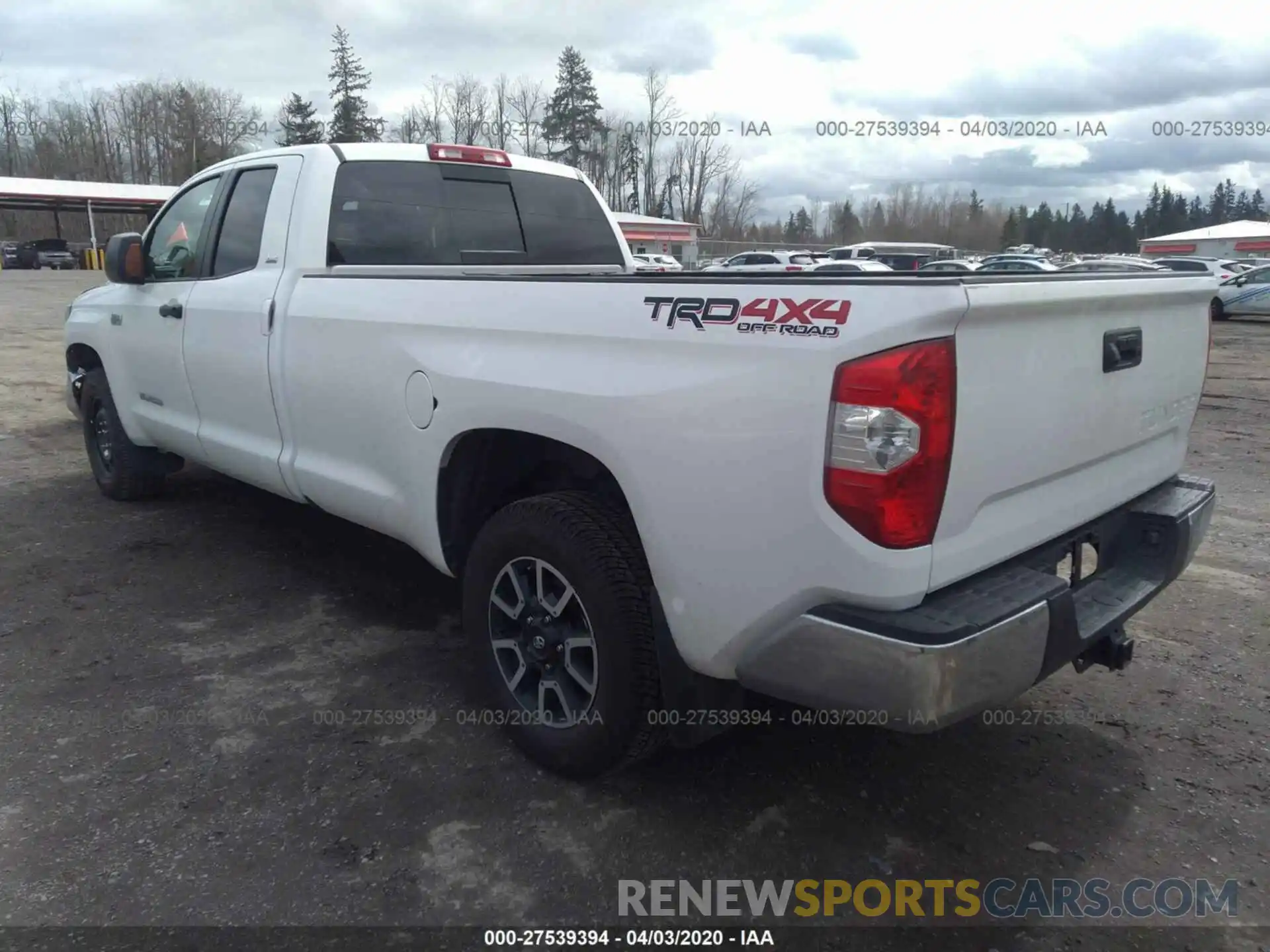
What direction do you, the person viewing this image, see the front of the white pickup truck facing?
facing away from the viewer and to the left of the viewer

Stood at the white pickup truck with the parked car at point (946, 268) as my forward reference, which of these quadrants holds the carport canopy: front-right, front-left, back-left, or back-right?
front-left

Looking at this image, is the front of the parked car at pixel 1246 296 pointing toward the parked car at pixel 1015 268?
no

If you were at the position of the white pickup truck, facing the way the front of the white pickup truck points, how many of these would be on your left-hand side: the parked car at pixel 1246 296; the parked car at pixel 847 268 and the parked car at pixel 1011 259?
0

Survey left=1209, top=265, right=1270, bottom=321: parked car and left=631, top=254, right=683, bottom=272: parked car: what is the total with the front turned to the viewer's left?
1

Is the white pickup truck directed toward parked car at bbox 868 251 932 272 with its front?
no

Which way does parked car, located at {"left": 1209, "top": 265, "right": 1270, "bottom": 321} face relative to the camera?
to the viewer's left

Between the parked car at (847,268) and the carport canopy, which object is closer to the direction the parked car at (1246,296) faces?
the carport canopy

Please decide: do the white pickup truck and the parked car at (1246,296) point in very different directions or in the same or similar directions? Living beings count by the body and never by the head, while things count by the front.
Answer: same or similar directions

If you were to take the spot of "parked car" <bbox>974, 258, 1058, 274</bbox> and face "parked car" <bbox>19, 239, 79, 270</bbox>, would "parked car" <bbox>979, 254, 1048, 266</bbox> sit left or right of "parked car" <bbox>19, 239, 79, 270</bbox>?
right
